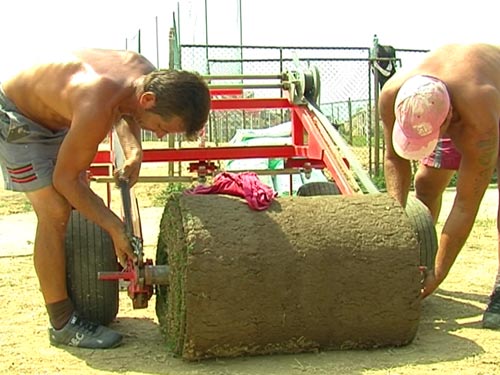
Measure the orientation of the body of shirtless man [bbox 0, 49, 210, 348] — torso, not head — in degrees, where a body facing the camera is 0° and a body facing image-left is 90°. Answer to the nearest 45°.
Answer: approximately 270°

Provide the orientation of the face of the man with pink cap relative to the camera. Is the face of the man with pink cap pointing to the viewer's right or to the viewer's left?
to the viewer's left

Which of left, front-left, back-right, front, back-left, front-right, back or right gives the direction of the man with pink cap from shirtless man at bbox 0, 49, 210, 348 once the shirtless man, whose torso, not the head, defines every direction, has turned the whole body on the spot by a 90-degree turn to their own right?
left

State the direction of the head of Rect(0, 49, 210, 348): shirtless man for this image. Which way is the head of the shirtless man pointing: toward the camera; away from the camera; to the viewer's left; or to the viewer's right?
to the viewer's right

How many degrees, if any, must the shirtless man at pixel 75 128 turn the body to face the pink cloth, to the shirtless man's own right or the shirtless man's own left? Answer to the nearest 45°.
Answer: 0° — they already face it
